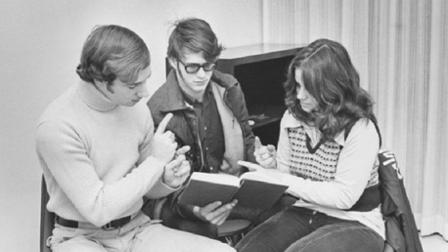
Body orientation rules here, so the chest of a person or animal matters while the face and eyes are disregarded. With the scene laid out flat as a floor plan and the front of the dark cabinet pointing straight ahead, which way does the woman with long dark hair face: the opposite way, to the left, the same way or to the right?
to the right

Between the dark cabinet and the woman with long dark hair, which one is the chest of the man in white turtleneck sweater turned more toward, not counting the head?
the woman with long dark hair

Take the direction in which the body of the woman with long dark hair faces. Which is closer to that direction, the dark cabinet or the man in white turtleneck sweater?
the man in white turtleneck sweater

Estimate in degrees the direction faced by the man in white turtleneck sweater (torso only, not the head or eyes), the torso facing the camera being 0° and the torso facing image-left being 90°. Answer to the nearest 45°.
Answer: approximately 315°

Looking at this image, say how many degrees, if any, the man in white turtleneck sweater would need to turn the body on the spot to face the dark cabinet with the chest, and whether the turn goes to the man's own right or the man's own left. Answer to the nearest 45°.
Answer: approximately 90° to the man's own left

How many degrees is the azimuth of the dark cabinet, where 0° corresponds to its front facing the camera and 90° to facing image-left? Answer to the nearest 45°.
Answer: approximately 315°

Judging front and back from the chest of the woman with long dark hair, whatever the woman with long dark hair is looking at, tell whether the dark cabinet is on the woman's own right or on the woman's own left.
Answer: on the woman's own right

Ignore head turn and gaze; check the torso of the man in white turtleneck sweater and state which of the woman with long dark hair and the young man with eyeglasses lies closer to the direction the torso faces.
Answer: the woman with long dark hair

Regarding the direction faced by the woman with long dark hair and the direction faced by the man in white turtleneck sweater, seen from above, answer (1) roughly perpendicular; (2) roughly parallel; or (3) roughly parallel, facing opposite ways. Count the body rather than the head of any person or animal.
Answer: roughly perpendicular

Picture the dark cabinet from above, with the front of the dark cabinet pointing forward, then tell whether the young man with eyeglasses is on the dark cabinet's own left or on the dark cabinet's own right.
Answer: on the dark cabinet's own right

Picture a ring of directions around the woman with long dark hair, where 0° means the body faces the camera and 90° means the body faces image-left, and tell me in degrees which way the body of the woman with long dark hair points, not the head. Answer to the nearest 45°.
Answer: approximately 45°
